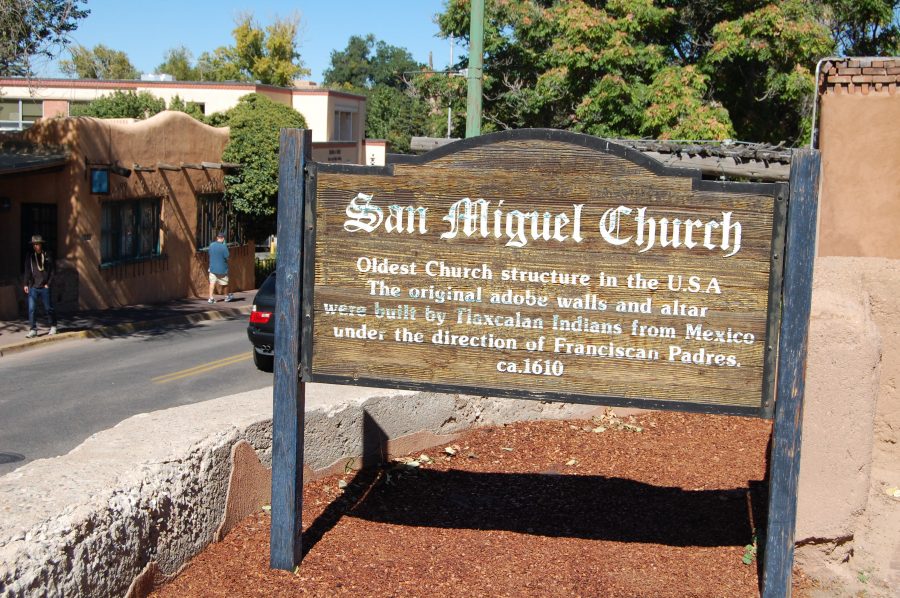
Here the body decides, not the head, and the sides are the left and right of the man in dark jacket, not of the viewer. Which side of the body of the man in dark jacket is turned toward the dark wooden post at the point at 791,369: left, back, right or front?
front

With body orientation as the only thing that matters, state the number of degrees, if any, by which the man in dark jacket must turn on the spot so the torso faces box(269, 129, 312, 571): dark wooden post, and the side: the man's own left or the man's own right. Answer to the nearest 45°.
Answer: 0° — they already face it

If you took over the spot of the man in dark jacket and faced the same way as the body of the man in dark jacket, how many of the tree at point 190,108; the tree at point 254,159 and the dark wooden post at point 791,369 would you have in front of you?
1

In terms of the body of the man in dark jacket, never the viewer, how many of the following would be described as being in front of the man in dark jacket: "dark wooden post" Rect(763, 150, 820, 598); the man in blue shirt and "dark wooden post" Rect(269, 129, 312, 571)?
2

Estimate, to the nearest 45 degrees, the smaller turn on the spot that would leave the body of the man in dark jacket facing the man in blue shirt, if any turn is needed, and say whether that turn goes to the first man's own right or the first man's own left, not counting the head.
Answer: approximately 135° to the first man's own left

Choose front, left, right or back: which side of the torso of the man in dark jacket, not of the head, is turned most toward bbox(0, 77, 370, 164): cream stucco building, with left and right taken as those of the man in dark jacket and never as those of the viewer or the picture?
back

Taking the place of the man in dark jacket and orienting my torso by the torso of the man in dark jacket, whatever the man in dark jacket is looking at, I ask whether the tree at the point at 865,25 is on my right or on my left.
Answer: on my left

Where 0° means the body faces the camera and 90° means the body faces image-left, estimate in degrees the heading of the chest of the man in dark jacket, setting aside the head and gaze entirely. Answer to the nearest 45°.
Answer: approximately 0°

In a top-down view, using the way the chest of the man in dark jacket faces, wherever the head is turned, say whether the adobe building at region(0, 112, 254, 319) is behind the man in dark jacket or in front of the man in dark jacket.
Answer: behind
